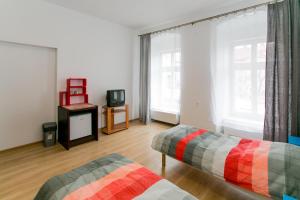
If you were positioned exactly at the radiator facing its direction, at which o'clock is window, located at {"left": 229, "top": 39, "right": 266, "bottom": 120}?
The window is roughly at 9 o'clock from the radiator.

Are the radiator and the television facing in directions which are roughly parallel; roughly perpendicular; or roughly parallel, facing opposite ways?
roughly perpendicular

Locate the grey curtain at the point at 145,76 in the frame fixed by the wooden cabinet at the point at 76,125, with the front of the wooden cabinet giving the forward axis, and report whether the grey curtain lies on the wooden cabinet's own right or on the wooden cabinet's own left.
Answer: on the wooden cabinet's own left

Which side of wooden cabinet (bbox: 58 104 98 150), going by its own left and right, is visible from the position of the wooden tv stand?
left

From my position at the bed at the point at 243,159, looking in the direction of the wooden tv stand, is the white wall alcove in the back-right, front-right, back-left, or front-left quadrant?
front-left

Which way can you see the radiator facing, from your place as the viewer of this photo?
facing the viewer and to the left of the viewer

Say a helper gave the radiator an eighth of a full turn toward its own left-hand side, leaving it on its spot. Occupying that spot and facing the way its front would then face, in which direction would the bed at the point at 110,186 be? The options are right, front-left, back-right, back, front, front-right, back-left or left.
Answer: front

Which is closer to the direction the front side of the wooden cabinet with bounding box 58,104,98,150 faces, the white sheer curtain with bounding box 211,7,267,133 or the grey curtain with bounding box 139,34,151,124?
the white sheer curtain

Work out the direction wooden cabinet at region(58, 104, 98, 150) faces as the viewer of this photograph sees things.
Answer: facing the viewer and to the right of the viewer
